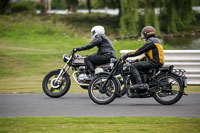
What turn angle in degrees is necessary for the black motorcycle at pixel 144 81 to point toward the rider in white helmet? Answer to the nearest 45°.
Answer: approximately 45° to its right

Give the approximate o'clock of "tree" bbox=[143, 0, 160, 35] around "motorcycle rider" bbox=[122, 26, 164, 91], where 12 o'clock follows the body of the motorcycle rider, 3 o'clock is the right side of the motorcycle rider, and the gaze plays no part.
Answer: The tree is roughly at 3 o'clock from the motorcycle rider.

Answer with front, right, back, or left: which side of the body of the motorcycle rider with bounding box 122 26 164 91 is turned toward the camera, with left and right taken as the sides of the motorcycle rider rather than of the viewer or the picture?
left

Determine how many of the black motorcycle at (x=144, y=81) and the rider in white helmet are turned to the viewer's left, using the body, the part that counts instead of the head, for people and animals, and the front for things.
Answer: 2

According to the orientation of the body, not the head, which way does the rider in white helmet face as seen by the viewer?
to the viewer's left

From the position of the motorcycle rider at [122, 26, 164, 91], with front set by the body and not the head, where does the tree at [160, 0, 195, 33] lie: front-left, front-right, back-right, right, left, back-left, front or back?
right

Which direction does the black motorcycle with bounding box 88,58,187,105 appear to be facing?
to the viewer's left
